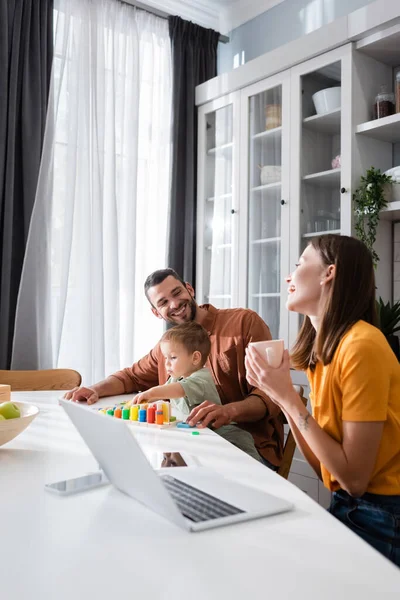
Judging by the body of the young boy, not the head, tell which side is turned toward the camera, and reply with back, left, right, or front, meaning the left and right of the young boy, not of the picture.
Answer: left

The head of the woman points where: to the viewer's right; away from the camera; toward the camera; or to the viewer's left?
to the viewer's left

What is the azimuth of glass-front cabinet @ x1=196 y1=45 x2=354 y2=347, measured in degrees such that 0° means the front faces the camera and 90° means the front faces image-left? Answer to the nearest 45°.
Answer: approximately 45°

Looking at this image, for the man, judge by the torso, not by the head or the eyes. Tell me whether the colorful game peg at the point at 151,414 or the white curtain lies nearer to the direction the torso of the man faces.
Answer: the colorful game peg

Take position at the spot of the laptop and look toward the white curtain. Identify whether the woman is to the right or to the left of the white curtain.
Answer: right

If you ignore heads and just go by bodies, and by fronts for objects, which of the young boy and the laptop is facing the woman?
the laptop

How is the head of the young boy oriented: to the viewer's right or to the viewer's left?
to the viewer's left

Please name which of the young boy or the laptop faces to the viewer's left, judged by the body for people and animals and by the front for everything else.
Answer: the young boy

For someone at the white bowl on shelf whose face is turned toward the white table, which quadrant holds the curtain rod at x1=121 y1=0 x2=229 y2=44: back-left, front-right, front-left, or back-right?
back-right

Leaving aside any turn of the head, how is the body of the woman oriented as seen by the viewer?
to the viewer's left

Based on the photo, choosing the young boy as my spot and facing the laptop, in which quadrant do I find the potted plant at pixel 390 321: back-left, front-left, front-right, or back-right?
back-left

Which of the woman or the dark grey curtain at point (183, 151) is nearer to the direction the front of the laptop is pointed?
the woman

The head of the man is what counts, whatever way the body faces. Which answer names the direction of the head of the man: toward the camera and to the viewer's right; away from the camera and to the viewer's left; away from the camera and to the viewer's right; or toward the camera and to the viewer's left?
toward the camera and to the viewer's right
